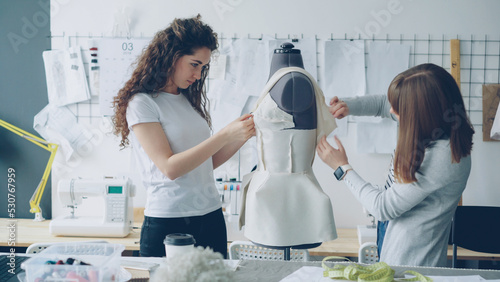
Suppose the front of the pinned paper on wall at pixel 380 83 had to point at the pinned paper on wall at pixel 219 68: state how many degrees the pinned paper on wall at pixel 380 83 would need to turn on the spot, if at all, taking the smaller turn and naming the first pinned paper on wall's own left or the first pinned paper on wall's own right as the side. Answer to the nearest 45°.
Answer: approximately 90° to the first pinned paper on wall's own right

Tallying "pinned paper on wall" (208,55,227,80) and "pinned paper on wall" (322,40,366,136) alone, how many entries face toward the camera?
2

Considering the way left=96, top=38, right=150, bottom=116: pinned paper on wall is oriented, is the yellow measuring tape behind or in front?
in front

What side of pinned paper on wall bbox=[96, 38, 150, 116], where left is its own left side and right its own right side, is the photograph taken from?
front

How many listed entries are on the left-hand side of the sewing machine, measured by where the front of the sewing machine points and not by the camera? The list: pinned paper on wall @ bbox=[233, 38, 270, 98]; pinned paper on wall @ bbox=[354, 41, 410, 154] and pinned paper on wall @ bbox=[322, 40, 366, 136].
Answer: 3

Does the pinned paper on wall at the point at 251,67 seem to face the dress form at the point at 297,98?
yes

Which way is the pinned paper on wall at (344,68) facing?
toward the camera

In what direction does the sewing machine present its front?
toward the camera

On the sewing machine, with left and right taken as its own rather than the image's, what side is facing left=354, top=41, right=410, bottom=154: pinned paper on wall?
left

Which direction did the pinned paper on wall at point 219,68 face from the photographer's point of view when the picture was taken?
facing the viewer

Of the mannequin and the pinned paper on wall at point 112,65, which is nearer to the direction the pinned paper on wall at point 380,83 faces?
the mannequin

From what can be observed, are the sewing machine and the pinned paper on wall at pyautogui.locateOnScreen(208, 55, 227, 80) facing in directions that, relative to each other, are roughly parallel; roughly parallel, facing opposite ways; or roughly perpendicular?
roughly parallel

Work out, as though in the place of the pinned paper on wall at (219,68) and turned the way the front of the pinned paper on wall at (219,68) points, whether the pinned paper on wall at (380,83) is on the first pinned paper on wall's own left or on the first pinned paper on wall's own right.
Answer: on the first pinned paper on wall's own left

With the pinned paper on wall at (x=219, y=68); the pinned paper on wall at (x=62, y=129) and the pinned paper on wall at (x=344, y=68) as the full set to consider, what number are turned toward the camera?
3

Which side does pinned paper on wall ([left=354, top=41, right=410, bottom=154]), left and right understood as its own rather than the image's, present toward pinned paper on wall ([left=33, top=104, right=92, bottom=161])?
right

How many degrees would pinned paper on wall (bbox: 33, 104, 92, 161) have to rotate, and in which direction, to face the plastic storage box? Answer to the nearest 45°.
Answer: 0° — it already faces it
